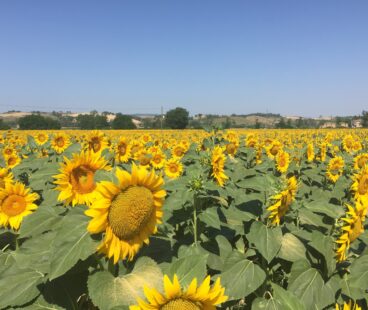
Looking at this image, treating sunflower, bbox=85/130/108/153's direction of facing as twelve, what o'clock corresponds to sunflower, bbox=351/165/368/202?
sunflower, bbox=351/165/368/202 is roughly at 10 o'clock from sunflower, bbox=85/130/108/153.

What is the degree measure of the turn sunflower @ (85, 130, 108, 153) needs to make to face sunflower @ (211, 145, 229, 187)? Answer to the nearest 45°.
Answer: approximately 45° to its left

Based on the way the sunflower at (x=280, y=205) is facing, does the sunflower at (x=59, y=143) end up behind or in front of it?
behind

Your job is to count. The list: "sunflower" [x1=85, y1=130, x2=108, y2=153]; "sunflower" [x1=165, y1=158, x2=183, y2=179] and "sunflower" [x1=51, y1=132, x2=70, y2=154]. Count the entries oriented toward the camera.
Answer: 3

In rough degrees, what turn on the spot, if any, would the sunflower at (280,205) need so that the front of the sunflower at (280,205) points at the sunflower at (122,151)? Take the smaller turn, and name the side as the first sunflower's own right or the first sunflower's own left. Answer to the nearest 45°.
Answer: approximately 180°

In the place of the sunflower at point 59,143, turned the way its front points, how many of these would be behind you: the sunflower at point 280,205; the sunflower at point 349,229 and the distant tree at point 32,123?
1

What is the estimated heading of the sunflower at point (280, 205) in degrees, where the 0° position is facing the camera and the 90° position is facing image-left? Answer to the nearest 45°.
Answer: approximately 315°

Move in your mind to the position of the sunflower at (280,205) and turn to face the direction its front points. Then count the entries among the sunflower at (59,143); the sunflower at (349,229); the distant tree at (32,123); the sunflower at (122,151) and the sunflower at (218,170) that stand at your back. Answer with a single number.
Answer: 4

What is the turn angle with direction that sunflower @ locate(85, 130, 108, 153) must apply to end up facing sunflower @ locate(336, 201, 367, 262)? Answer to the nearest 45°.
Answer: approximately 45° to its left

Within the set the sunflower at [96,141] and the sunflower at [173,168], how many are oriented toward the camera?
2

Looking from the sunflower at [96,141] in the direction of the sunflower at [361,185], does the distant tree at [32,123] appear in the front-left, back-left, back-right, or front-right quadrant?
back-left
